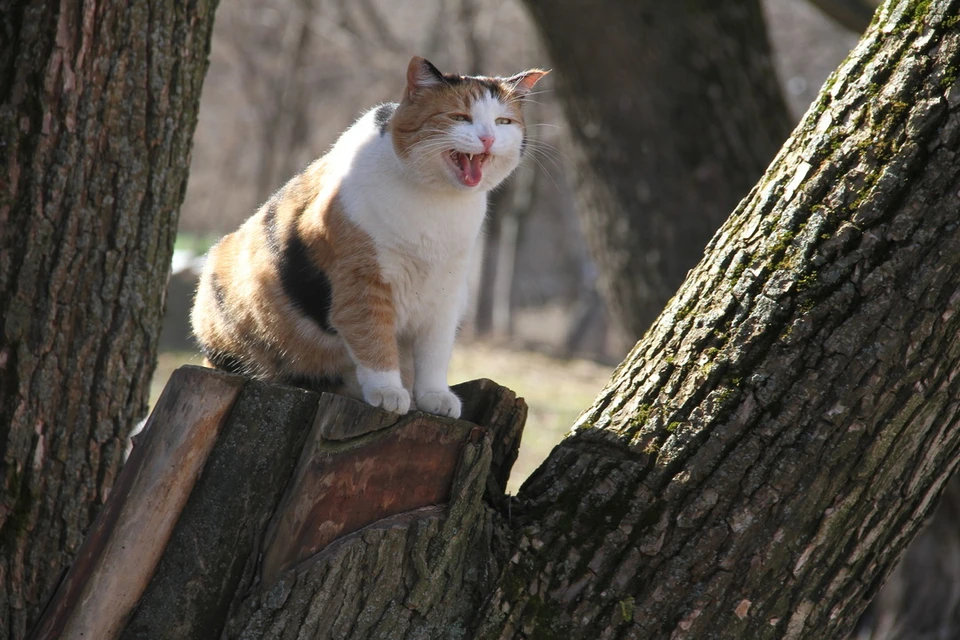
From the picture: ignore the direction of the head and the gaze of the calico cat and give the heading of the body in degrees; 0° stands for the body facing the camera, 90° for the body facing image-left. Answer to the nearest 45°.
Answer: approximately 315°

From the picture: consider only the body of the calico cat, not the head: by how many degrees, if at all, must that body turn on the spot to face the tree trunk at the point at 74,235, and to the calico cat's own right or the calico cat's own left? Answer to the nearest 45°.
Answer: approximately 135° to the calico cat's own right

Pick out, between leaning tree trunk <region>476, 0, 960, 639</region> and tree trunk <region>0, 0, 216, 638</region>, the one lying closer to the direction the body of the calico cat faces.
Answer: the leaning tree trunk

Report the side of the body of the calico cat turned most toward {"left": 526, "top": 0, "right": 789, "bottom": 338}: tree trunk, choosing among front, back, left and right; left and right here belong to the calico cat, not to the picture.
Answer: left
